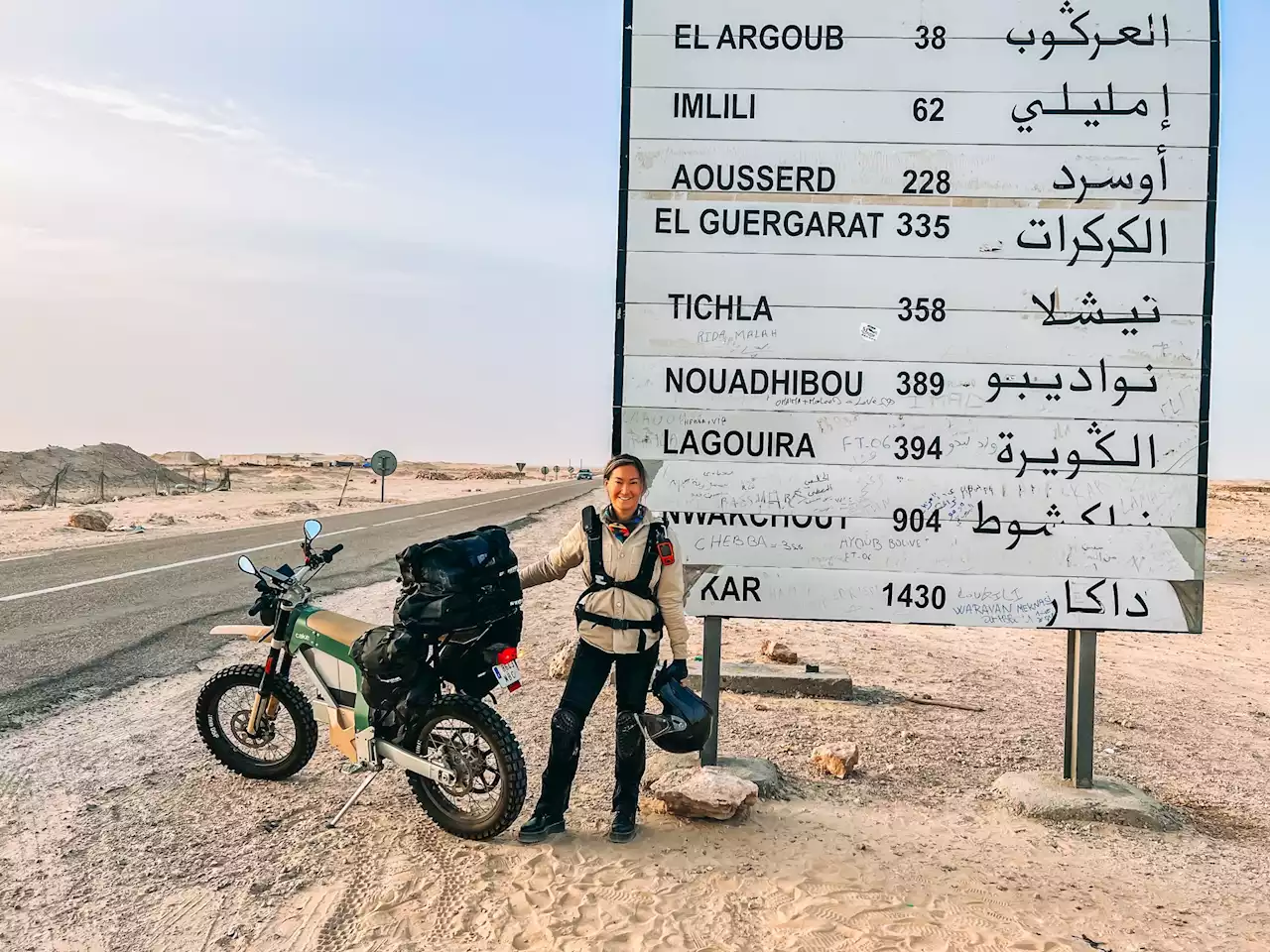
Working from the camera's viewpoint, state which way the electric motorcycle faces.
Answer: facing away from the viewer and to the left of the viewer

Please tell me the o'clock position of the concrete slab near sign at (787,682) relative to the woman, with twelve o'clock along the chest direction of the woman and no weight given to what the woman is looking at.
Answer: The concrete slab near sign is roughly at 7 o'clock from the woman.

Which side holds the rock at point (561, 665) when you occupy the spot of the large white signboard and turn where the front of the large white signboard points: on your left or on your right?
on your right

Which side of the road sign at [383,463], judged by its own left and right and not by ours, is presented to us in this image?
back

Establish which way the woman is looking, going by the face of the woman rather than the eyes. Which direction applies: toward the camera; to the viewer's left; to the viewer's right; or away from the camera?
toward the camera

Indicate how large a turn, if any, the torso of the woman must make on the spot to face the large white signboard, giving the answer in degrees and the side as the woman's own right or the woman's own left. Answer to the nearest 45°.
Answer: approximately 135° to the woman's own left

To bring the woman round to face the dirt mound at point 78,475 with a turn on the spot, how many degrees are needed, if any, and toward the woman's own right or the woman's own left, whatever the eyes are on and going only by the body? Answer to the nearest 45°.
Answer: approximately 135° to the woman's own right

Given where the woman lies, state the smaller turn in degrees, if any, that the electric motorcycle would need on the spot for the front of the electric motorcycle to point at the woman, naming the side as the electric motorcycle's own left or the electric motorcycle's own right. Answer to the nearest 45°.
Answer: approximately 180°

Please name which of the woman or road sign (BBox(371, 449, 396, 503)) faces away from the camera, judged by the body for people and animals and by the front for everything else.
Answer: the road sign

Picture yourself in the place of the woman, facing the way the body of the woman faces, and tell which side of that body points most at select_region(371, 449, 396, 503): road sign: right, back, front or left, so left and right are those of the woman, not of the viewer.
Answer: back

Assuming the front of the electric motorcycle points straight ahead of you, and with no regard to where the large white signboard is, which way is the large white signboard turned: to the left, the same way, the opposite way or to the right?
to the left

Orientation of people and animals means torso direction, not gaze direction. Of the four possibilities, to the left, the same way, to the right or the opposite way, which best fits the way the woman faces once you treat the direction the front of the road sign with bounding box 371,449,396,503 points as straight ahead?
the opposite way

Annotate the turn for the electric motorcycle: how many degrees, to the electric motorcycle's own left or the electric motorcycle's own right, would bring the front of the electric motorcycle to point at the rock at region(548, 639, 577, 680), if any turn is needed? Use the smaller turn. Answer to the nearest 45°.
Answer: approximately 90° to the electric motorcycle's own right

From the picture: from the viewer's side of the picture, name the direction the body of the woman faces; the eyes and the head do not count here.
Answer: toward the camera

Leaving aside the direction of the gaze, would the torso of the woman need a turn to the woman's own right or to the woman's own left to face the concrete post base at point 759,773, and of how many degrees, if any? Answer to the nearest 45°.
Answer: approximately 135° to the woman's own left

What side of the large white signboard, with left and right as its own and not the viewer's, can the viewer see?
front

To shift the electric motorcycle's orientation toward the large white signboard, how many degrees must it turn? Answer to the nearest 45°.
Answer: approximately 135° to its right
